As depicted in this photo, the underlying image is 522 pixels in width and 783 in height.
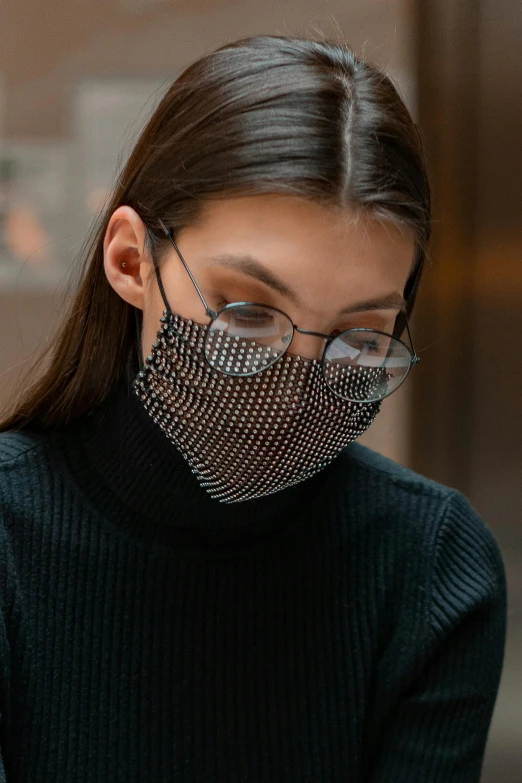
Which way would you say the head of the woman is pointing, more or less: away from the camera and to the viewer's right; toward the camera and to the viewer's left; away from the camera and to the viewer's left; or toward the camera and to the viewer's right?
toward the camera and to the viewer's right

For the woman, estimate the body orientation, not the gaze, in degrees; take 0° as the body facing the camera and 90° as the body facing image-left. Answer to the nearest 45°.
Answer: approximately 315°
